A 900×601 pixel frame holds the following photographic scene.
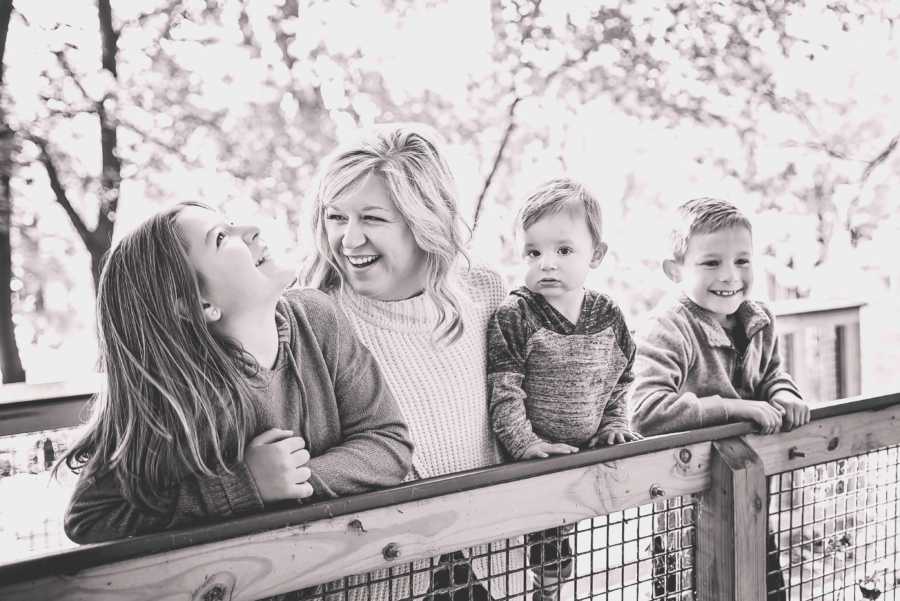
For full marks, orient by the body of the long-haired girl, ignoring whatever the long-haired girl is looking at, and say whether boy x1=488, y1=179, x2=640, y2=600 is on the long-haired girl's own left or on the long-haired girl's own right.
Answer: on the long-haired girl's own left

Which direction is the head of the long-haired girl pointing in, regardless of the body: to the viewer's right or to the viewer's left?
to the viewer's right

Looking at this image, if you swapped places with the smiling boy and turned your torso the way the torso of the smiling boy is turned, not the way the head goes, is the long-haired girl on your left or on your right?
on your right

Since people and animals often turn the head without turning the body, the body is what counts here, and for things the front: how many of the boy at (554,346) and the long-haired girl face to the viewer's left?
0

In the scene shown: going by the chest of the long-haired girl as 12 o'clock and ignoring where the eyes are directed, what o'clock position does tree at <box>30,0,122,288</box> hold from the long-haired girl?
The tree is roughly at 7 o'clock from the long-haired girl.

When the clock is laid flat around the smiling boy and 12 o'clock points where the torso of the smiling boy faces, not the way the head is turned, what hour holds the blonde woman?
The blonde woman is roughly at 3 o'clock from the smiling boy.

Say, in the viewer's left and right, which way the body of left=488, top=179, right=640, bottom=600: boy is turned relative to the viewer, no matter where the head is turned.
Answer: facing the viewer

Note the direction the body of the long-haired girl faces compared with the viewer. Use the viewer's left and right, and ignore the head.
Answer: facing the viewer and to the right of the viewer

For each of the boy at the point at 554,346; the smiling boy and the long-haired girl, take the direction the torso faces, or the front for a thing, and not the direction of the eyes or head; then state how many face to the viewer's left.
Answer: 0

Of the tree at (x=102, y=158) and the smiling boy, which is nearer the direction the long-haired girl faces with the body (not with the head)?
the smiling boy
